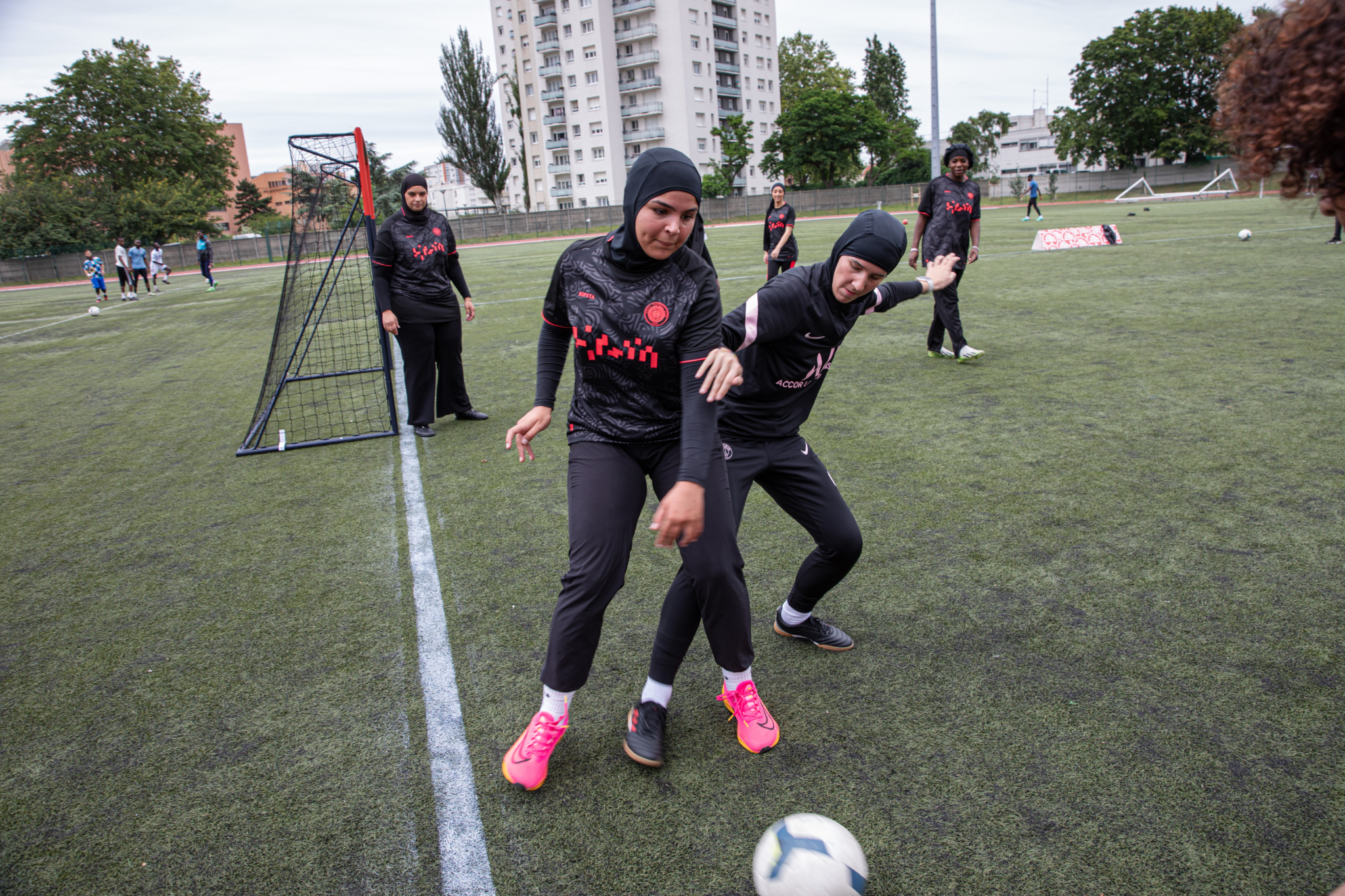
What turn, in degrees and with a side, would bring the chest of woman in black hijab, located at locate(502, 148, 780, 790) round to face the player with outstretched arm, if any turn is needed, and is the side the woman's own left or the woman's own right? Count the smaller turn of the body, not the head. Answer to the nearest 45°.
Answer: approximately 135° to the woman's own left

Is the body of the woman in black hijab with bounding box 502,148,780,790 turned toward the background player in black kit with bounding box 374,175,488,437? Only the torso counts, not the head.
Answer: no

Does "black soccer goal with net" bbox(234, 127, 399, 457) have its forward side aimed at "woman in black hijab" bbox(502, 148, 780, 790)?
no

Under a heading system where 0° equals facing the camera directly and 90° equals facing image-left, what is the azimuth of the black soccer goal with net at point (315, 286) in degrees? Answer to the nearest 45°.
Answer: approximately 270°

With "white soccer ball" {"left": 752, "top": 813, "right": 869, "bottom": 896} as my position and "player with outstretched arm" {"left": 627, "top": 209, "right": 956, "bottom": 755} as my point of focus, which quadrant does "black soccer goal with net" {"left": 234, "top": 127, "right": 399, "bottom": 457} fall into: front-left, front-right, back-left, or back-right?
front-left

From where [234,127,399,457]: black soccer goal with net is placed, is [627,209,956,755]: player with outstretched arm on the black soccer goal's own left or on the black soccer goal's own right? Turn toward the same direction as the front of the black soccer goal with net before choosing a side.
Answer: on the black soccer goal's own right

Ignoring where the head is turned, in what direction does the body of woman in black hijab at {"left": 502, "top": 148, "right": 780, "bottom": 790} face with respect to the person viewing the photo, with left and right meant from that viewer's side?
facing the viewer

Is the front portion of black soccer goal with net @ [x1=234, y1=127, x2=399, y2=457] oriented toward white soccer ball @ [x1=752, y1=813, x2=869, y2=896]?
no

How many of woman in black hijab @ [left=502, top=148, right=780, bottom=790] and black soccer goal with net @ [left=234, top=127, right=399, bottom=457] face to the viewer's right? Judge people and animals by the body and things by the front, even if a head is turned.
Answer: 1

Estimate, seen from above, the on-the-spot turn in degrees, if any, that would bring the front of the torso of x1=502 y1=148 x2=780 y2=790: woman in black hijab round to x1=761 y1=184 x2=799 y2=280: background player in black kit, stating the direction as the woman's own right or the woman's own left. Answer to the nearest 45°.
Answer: approximately 180°

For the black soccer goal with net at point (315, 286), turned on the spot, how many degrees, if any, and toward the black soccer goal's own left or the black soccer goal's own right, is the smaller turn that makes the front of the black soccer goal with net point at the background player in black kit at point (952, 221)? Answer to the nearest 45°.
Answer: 0° — it already faces them

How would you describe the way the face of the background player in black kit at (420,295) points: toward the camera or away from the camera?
toward the camera
